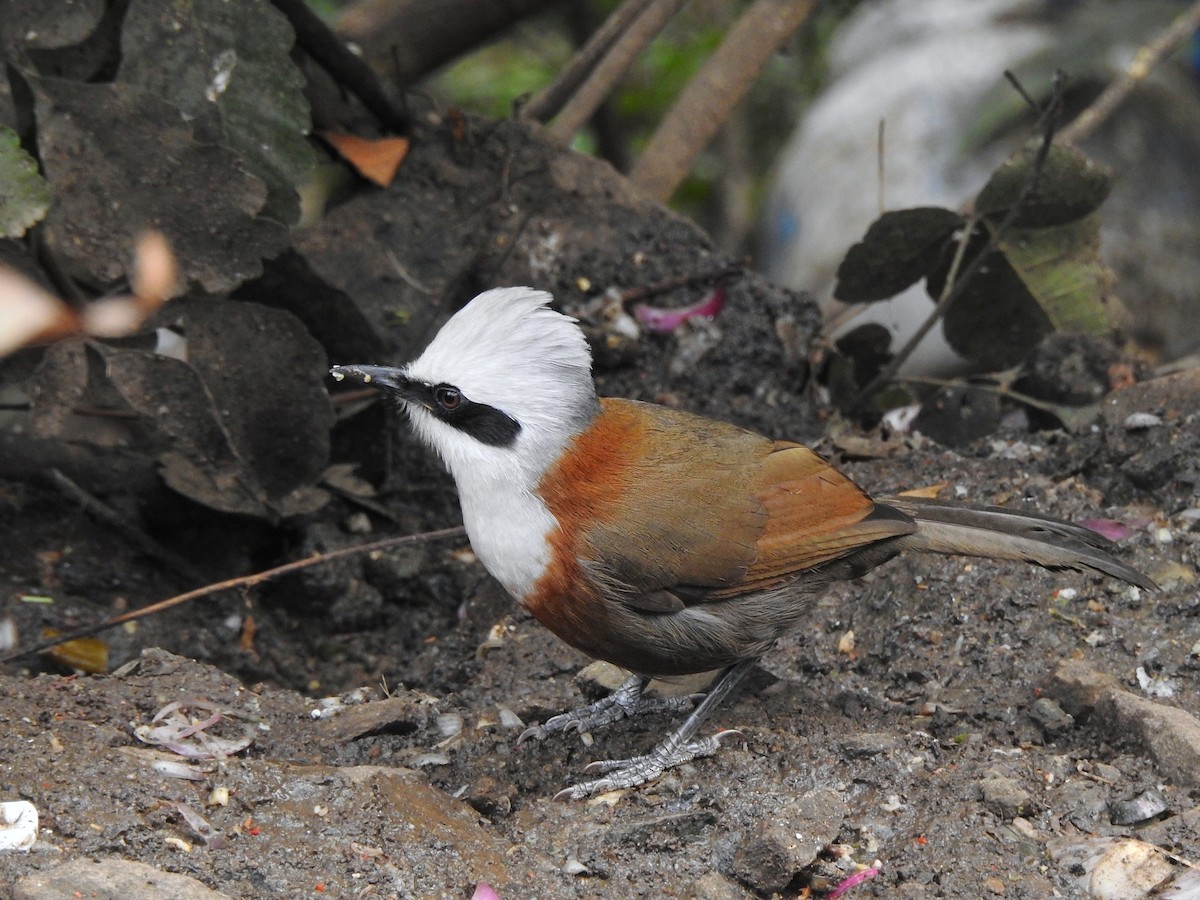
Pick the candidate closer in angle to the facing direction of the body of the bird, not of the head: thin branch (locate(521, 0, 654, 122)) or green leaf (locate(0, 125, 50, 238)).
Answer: the green leaf

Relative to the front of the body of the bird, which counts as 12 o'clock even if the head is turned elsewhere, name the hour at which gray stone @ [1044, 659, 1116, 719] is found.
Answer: The gray stone is roughly at 6 o'clock from the bird.

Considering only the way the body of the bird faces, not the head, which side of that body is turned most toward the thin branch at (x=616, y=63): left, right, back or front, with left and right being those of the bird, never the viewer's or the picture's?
right

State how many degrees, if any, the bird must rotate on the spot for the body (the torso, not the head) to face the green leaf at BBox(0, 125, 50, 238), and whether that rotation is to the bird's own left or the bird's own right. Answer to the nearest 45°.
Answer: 0° — it already faces it

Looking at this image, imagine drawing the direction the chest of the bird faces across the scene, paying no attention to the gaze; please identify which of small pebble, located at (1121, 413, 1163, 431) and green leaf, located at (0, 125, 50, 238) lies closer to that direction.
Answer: the green leaf

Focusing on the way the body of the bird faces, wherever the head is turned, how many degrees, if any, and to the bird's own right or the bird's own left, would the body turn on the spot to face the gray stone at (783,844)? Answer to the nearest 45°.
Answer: approximately 135° to the bird's own left

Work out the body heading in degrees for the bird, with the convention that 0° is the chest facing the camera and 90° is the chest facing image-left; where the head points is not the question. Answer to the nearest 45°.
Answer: approximately 90°

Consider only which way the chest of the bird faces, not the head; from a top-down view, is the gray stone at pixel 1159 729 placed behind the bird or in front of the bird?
behind
